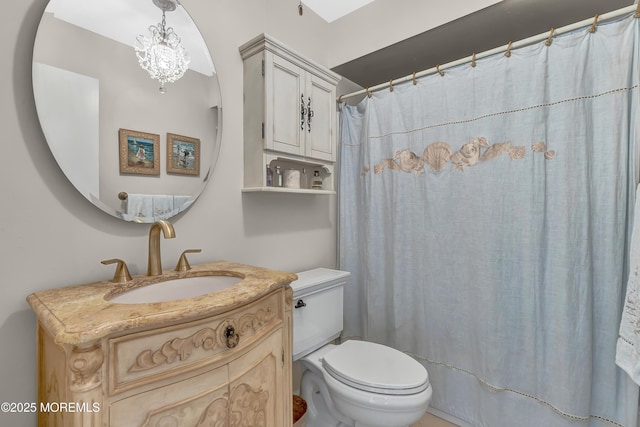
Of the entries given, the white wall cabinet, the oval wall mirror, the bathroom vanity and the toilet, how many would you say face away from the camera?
0

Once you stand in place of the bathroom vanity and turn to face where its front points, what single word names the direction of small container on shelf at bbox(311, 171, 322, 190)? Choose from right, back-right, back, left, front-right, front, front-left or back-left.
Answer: left

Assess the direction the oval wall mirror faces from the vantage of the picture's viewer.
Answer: facing the viewer and to the right of the viewer

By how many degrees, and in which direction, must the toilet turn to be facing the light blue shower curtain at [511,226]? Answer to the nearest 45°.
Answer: approximately 45° to its left

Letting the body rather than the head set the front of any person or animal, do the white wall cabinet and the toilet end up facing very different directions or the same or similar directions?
same or similar directions

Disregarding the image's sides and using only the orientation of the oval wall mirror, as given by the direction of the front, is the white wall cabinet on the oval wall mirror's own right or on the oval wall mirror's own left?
on the oval wall mirror's own left

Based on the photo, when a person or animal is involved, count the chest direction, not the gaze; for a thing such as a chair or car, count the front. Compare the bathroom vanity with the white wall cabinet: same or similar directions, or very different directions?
same or similar directions

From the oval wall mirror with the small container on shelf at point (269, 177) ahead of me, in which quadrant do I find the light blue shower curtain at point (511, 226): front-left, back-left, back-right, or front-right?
front-right

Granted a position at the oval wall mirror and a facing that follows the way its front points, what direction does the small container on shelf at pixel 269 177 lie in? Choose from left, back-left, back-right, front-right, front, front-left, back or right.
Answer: front-left

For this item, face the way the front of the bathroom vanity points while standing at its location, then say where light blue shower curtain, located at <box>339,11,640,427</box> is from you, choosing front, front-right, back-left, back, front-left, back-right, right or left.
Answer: front-left

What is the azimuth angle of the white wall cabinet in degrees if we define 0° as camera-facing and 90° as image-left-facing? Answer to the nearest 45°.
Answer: approximately 315°

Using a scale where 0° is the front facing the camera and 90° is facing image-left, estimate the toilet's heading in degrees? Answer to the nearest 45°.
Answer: approximately 315°
